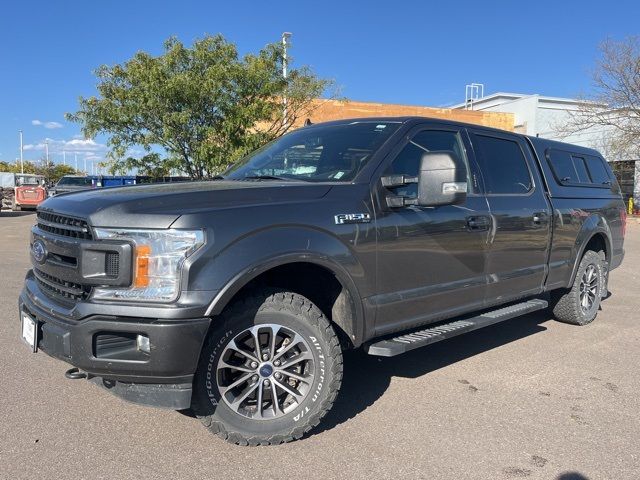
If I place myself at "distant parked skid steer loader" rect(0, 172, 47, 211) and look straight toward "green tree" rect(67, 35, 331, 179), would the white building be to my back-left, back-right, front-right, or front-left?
front-left

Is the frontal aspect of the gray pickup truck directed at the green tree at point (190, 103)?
no

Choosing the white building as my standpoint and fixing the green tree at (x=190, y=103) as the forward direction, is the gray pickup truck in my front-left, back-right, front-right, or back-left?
front-left

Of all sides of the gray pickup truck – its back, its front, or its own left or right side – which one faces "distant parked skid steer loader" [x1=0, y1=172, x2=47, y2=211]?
right

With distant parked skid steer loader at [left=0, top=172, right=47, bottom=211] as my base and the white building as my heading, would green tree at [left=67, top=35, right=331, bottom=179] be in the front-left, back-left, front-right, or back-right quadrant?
front-right

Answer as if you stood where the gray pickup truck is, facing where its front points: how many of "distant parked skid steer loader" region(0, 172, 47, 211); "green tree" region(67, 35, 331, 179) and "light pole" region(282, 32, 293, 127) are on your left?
0

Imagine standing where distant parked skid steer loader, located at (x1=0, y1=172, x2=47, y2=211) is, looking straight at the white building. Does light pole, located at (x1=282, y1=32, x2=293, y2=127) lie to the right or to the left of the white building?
right

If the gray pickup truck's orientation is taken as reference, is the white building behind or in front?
behind

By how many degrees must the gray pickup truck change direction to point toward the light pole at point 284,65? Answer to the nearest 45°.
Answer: approximately 135° to its right
